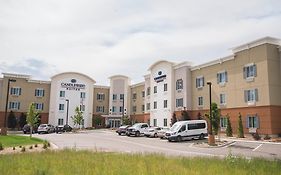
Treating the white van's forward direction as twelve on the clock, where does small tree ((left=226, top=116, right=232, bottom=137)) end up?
The small tree is roughly at 6 o'clock from the white van.

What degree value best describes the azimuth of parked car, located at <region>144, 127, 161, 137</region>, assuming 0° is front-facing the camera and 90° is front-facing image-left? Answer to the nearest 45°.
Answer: approximately 45°

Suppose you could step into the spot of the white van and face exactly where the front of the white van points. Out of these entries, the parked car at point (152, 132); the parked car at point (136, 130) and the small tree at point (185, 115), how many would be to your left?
0

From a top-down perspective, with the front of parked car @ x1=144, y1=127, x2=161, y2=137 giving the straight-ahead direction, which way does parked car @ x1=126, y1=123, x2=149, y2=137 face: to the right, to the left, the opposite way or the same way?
the same way

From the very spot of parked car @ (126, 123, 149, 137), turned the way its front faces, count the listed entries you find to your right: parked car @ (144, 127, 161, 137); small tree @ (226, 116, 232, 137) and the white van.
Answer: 0

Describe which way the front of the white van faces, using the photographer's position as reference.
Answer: facing the viewer and to the left of the viewer

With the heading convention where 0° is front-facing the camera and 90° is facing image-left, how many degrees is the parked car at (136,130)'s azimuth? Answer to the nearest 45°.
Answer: approximately 45°

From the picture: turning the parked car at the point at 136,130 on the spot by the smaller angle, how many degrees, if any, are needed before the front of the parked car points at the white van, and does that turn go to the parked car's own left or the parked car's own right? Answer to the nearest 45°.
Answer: approximately 90° to the parked car's own left

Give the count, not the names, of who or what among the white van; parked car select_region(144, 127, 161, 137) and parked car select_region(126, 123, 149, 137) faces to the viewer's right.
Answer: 0

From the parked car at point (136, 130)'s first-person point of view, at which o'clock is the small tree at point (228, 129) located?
The small tree is roughly at 8 o'clock from the parked car.

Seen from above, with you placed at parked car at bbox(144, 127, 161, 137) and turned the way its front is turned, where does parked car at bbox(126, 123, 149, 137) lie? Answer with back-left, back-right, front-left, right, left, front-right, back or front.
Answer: right

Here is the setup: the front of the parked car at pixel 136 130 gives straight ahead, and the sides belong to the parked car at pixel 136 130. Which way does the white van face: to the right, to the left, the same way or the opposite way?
the same way

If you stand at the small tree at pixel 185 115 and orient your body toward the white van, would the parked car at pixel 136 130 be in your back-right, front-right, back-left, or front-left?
front-right

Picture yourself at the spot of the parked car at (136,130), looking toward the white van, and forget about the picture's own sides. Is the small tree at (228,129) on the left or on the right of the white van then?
left

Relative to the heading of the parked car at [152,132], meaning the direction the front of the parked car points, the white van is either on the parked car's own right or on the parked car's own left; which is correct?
on the parked car's own left

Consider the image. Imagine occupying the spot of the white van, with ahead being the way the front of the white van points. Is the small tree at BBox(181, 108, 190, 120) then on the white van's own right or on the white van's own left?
on the white van's own right

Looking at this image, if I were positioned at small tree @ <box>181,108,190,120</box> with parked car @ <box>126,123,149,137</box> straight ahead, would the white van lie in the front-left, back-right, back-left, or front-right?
front-left
